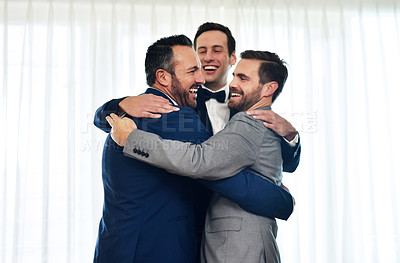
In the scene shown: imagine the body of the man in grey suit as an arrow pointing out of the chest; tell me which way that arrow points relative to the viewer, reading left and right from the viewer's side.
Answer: facing to the left of the viewer

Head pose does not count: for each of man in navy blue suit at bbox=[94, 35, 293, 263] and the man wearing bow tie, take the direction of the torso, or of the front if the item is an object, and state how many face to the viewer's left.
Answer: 0

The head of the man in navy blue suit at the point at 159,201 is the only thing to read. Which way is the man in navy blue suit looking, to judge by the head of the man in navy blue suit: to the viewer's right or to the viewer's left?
to the viewer's right

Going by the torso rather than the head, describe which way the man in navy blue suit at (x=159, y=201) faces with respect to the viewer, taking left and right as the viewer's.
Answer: facing away from the viewer and to the right of the viewer

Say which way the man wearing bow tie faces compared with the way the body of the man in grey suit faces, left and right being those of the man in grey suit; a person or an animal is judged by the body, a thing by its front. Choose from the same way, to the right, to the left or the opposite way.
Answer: to the left

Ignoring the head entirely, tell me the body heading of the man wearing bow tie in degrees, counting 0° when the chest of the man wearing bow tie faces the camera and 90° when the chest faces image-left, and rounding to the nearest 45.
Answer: approximately 0°

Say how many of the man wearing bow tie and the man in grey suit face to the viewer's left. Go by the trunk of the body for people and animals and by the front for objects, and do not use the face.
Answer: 1

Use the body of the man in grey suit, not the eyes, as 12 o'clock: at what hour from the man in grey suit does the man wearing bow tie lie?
The man wearing bow tie is roughly at 3 o'clock from the man in grey suit.

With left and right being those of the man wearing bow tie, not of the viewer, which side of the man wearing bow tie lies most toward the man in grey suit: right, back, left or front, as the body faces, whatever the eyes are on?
front
